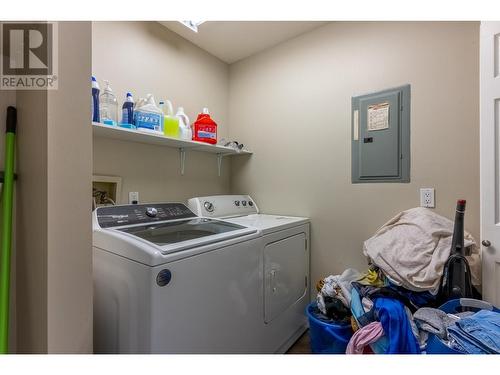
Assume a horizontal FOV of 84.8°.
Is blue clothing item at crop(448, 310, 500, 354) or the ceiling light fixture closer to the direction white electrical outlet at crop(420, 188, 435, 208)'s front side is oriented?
the blue clothing item

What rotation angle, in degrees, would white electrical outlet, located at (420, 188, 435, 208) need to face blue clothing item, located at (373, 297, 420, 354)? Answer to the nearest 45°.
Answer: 0° — it already faces it

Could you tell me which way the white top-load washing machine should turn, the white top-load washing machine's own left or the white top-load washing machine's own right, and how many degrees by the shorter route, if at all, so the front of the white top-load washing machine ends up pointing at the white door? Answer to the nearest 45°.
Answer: approximately 45° to the white top-load washing machine's own left

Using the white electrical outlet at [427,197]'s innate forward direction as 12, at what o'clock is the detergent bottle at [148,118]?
The detergent bottle is roughly at 2 o'clock from the white electrical outlet.

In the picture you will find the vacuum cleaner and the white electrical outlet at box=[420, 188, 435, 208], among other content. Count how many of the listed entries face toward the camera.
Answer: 2

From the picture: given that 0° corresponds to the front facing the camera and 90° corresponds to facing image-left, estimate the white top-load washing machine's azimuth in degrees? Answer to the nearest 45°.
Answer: approximately 315°

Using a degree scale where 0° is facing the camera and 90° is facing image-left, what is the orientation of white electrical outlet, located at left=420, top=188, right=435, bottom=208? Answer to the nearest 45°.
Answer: approximately 0°

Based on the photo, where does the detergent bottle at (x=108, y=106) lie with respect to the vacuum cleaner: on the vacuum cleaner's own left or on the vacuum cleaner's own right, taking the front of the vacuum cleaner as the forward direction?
on the vacuum cleaner's own right
